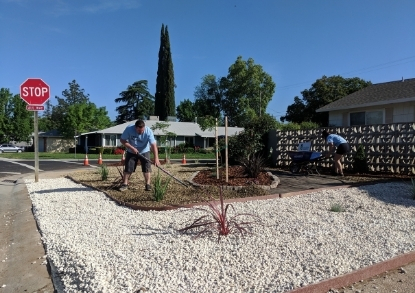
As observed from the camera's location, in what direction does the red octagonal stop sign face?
facing the viewer

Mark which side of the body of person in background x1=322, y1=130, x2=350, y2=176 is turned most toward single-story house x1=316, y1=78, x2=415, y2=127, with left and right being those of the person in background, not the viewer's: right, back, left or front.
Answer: right

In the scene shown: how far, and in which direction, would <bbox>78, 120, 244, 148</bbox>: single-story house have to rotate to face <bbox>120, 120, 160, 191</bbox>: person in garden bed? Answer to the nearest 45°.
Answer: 0° — it already faces them

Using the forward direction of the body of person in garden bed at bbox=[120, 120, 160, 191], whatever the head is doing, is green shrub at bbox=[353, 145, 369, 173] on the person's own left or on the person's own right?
on the person's own left

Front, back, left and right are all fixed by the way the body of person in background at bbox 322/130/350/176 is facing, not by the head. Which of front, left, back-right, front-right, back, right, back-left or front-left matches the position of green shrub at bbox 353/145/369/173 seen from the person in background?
back-right

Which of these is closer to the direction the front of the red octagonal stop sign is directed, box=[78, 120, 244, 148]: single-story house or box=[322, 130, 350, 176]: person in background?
the person in background

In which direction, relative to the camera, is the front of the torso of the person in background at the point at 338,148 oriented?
to the viewer's left

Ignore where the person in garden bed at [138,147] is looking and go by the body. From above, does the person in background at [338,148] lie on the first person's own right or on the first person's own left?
on the first person's own left

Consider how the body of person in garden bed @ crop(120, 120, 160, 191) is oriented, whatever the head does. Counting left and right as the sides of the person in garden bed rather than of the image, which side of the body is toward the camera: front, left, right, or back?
front

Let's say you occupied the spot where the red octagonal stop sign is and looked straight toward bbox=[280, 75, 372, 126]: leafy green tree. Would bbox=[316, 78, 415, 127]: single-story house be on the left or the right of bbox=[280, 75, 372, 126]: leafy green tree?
right

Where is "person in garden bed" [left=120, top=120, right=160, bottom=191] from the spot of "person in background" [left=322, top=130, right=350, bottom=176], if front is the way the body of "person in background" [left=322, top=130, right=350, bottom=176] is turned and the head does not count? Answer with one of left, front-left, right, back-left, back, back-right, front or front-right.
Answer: front-left

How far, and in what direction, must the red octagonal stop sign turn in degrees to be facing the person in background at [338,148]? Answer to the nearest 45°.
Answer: approximately 45° to its left
